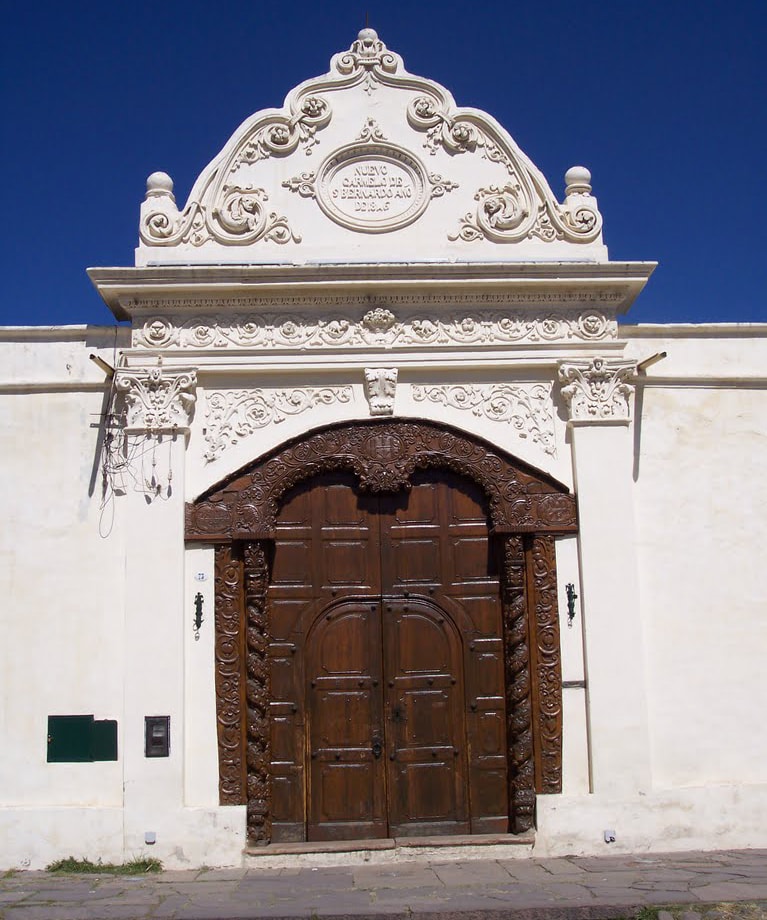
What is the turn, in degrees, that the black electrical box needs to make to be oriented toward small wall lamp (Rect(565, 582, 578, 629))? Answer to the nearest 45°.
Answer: approximately 90° to its left

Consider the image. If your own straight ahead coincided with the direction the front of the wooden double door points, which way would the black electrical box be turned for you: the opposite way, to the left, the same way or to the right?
the same way

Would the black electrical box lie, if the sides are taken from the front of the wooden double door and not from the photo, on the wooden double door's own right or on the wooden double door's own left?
on the wooden double door's own right

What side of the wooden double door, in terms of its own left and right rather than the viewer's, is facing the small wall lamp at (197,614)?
right

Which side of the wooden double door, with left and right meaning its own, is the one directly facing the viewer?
front

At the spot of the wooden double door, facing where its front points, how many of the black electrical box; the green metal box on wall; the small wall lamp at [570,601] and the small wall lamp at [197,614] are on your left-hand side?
1

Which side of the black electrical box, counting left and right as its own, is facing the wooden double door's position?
left

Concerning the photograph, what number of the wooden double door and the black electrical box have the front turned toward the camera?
2

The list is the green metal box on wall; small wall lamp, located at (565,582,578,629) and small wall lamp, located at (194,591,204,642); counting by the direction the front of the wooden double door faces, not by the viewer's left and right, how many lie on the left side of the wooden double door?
1

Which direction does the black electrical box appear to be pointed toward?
toward the camera
